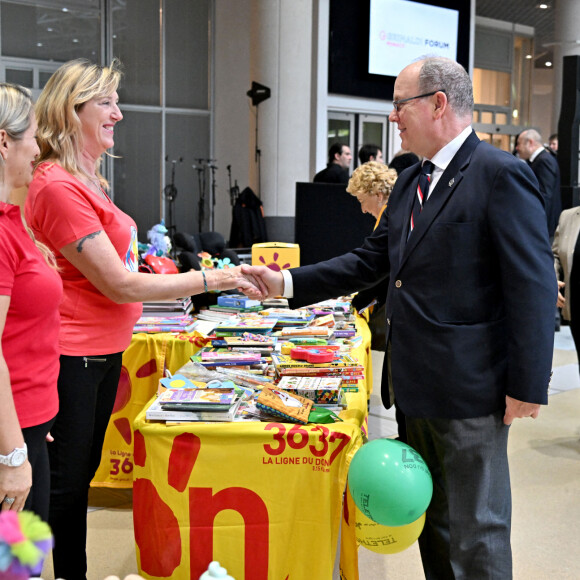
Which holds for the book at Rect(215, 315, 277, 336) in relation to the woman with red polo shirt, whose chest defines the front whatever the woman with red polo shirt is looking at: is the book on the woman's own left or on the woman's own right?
on the woman's own left

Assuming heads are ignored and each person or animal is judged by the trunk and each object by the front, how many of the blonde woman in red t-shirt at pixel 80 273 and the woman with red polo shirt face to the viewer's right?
2

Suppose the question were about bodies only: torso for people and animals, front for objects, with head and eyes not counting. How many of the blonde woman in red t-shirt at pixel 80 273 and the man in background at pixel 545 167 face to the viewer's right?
1

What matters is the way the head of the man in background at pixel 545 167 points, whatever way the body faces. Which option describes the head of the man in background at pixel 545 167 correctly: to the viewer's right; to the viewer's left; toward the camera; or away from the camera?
to the viewer's left

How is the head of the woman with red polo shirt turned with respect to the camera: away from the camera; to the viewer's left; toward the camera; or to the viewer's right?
to the viewer's right

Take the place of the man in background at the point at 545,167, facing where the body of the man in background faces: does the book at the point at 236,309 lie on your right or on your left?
on your left

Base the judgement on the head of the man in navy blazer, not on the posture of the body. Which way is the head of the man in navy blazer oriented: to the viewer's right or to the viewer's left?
to the viewer's left

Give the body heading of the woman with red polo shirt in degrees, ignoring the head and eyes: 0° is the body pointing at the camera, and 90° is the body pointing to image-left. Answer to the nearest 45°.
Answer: approximately 270°

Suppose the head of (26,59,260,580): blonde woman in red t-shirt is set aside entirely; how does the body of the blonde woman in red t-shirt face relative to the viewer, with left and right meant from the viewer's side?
facing to the right of the viewer

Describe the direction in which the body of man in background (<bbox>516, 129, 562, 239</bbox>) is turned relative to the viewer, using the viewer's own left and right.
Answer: facing to the left of the viewer

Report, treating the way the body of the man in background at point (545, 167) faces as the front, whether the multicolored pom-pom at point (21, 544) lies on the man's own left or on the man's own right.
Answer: on the man's own left
